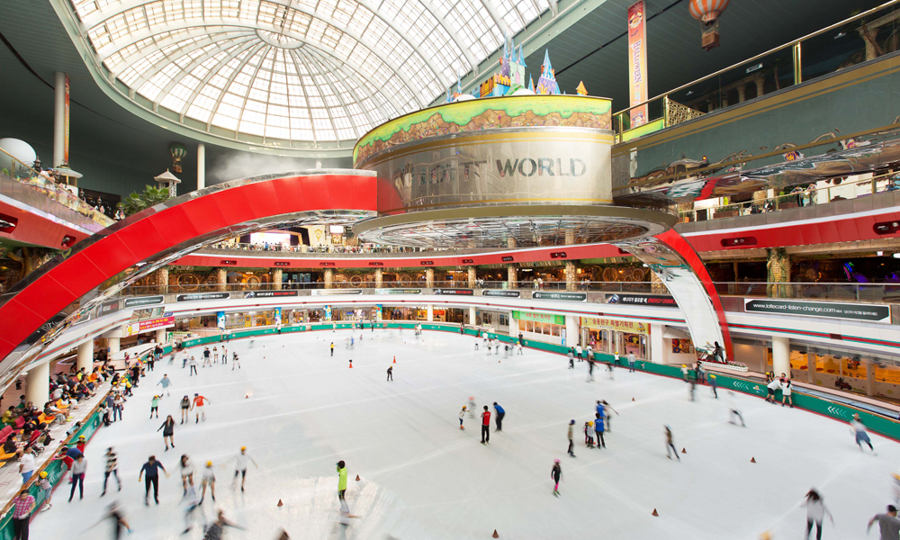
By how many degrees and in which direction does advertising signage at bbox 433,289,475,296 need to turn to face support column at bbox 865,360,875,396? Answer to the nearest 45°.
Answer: approximately 45° to its left

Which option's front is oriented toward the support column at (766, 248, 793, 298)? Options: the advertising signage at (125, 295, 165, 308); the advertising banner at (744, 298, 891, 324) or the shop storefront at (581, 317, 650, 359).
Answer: the advertising signage

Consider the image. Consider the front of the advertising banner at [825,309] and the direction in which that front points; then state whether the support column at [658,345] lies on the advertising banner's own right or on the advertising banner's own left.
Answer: on the advertising banner's own right

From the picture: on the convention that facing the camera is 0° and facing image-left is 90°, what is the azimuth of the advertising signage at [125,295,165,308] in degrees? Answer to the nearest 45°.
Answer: approximately 315°

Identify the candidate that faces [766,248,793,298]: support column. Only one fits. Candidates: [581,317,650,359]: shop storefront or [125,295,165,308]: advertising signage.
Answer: the advertising signage

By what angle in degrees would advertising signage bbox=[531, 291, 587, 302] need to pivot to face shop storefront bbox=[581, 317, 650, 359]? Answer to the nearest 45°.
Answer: approximately 90° to its left

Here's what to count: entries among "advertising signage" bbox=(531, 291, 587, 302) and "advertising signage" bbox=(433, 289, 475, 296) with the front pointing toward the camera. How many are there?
2

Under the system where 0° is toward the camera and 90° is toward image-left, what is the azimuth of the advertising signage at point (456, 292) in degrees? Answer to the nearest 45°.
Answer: approximately 0°
